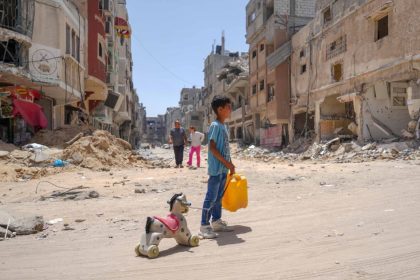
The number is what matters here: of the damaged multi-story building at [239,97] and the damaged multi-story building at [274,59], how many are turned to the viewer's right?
0

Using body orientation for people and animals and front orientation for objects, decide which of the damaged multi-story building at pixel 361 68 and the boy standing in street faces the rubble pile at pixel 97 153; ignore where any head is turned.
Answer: the damaged multi-story building

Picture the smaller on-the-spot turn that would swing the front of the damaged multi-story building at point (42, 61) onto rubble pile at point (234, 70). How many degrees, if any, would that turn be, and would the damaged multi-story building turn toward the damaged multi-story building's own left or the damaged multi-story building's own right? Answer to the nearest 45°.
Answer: approximately 90° to the damaged multi-story building's own left

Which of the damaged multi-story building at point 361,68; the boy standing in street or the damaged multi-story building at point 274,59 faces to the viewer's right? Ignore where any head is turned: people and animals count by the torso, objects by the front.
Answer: the boy standing in street

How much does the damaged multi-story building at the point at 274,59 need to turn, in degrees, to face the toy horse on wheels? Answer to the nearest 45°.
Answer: approximately 45° to its left

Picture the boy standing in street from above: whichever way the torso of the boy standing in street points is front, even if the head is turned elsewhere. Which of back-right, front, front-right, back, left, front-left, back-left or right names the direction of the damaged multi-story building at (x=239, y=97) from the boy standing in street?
left

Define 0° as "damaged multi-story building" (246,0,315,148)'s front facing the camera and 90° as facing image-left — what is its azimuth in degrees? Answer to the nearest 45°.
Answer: approximately 45°

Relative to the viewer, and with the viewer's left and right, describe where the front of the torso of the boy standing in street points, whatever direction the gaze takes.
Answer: facing to the right of the viewer

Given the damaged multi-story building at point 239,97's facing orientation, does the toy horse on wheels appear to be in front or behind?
in front

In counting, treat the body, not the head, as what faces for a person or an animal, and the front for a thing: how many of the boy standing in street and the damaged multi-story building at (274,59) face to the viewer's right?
1
